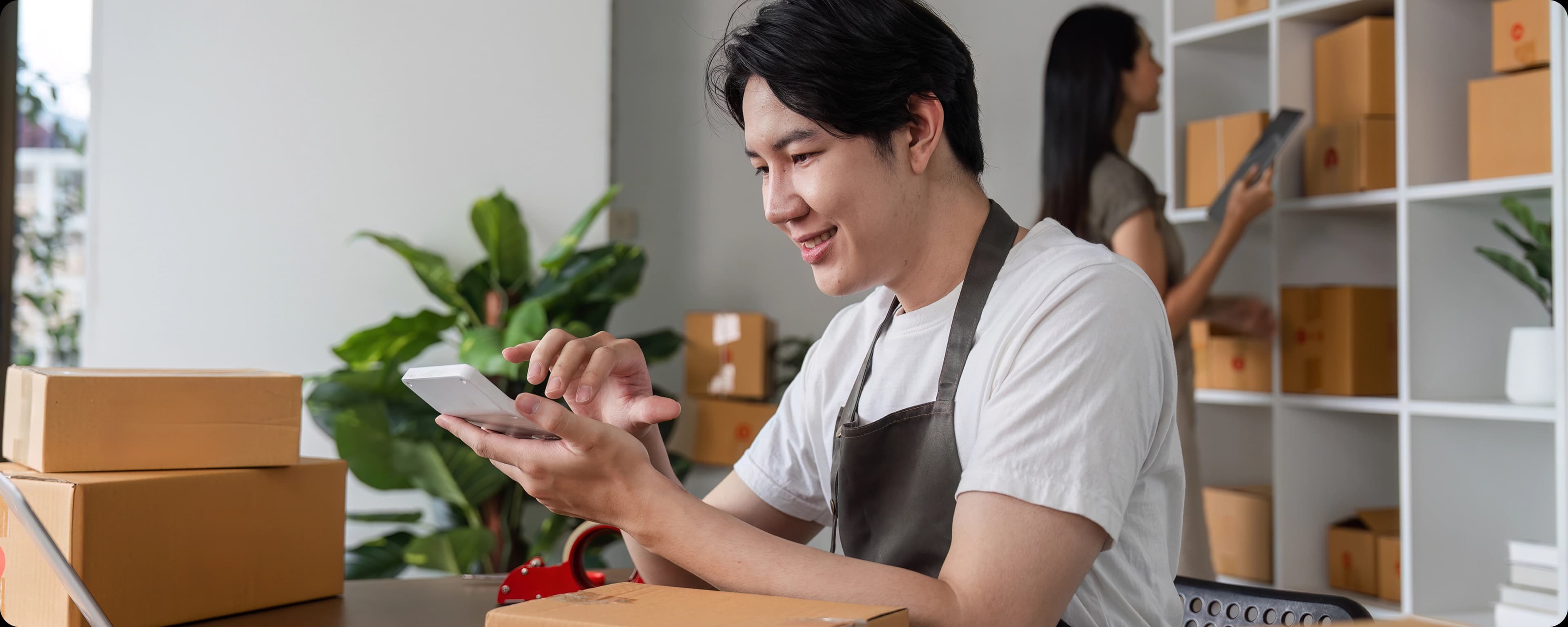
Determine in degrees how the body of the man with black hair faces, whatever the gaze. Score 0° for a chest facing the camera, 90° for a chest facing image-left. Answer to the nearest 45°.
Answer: approximately 45°

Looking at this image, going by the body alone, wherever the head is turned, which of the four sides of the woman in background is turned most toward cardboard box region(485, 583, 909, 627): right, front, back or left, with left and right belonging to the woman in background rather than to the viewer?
right

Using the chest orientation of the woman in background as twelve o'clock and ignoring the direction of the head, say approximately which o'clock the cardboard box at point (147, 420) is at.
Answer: The cardboard box is roughly at 4 o'clock from the woman in background.

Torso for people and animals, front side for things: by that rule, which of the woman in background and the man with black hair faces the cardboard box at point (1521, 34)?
the woman in background

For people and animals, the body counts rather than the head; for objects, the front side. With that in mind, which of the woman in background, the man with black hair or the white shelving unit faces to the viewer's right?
the woman in background

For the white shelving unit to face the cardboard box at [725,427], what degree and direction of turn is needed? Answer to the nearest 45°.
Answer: approximately 45° to its right

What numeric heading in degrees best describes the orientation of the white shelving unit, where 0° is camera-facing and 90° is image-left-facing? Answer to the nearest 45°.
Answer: approximately 45°

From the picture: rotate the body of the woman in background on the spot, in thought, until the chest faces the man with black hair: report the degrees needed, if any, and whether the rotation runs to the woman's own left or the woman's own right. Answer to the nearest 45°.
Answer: approximately 90° to the woman's own right

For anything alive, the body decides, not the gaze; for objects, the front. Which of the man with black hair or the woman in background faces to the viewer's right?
the woman in background

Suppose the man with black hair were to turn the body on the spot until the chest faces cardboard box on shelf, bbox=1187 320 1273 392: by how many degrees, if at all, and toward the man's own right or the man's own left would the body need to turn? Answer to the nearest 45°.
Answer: approximately 180°

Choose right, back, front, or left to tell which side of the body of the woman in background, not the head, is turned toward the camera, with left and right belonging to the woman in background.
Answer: right

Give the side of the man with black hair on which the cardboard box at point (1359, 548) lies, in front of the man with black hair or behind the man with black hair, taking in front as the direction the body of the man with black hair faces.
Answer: behind
